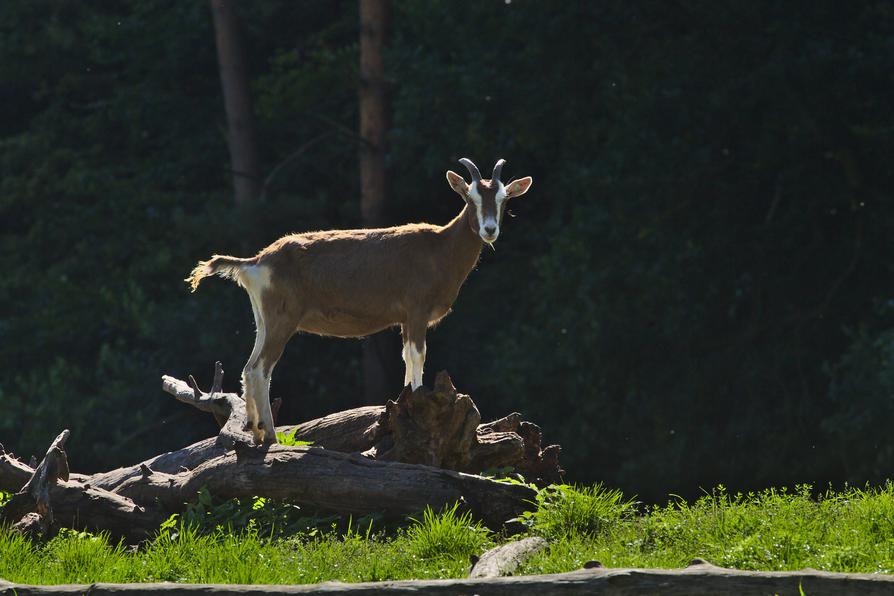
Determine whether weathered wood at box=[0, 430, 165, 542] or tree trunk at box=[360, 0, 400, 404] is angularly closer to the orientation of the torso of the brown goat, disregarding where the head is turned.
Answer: the tree trunk

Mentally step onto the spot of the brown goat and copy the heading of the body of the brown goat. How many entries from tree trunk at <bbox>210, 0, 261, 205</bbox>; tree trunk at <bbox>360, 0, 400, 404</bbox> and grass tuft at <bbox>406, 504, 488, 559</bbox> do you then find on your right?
1

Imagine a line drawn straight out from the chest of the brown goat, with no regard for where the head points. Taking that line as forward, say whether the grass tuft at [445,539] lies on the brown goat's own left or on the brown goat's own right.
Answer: on the brown goat's own right

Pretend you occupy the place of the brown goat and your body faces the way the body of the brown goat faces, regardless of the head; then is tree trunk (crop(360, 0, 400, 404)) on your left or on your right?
on your left

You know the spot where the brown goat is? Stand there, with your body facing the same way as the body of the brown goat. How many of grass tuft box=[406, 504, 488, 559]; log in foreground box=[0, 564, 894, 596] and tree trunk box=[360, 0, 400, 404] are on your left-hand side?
1

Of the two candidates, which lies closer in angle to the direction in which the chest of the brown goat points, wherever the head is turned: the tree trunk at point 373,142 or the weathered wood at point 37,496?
the tree trunk

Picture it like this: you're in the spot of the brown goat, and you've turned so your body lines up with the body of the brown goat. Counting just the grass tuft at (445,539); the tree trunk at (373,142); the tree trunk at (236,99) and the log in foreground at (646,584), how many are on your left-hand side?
2

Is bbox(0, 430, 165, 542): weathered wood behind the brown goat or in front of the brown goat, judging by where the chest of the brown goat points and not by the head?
behind

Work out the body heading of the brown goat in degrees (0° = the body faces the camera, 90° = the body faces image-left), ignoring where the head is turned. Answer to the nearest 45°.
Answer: approximately 270°

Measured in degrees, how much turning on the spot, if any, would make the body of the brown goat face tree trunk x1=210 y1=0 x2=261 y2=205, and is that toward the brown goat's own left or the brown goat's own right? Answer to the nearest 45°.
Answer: approximately 90° to the brown goat's own left

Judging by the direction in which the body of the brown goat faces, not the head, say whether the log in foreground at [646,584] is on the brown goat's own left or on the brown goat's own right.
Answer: on the brown goat's own right

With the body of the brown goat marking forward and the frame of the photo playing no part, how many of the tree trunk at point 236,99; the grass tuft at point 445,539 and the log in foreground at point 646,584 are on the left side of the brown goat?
1

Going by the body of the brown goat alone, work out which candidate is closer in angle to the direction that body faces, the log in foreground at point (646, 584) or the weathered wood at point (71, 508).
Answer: the log in foreground
